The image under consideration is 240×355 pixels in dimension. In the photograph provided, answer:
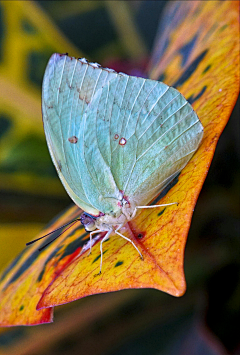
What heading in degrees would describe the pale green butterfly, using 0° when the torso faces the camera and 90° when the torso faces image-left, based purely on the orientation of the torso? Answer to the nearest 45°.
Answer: approximately 90°
